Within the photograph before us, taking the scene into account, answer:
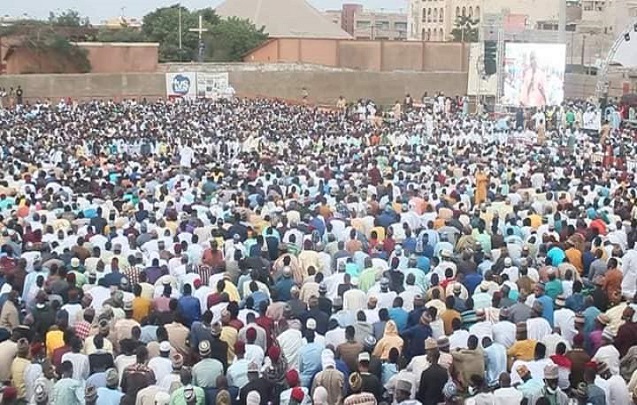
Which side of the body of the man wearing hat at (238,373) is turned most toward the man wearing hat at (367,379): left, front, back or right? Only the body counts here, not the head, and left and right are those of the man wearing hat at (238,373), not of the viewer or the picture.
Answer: right

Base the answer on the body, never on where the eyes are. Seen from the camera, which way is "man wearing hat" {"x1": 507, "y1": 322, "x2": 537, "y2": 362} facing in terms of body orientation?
away from the camera

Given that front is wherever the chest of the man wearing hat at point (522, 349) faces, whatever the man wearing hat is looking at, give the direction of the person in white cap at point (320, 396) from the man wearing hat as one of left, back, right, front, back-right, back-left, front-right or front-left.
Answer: back-left

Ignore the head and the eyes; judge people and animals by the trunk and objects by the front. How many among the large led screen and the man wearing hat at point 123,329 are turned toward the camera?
1

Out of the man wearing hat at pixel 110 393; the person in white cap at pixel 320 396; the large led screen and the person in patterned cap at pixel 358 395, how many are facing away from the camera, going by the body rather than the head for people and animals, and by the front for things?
3

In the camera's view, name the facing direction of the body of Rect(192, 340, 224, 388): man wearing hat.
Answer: away from the camera

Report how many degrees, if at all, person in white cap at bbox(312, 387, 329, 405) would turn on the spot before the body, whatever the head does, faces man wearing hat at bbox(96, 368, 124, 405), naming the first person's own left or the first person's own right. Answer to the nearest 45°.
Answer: approximately 90° to the first person's own left

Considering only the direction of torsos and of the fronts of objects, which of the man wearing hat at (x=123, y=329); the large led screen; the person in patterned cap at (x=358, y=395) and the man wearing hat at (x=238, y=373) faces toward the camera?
the large led screen

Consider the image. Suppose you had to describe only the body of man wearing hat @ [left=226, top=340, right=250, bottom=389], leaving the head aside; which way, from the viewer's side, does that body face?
away from the camera

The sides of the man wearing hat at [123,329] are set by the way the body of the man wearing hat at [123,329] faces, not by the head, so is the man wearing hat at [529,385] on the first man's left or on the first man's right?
on the first man's right

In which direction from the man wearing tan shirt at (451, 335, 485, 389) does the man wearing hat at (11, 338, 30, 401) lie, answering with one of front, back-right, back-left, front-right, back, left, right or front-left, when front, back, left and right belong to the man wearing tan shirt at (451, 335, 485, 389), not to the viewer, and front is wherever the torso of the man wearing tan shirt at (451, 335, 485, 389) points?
left

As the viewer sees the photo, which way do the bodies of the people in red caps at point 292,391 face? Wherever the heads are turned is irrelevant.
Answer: away from the camera

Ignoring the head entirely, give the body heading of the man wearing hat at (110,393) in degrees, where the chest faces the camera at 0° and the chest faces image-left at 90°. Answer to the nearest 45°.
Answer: approximately 180°

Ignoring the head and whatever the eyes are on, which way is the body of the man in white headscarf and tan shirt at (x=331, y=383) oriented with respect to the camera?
away from the camera

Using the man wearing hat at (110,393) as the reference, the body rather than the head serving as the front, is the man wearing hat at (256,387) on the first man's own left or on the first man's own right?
on the first man's own right

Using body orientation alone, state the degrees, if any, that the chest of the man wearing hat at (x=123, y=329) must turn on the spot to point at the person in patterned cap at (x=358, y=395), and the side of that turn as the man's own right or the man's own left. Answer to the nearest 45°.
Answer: approximately 135° to the man's own right
